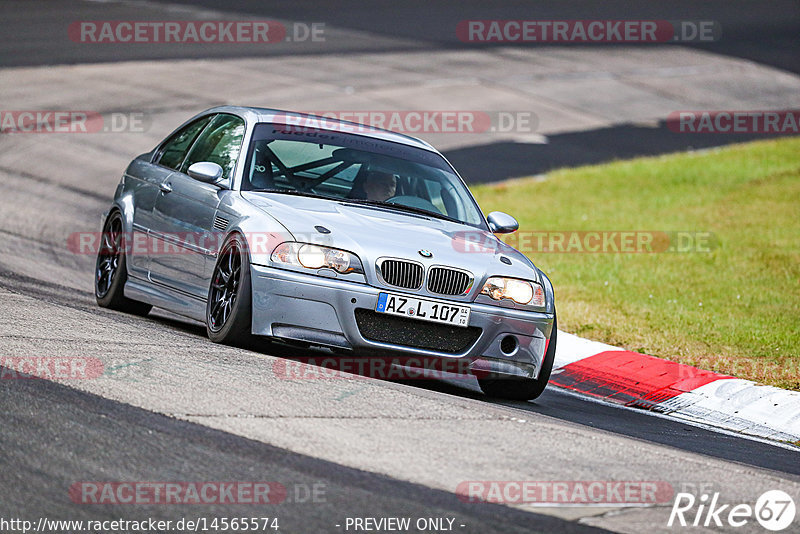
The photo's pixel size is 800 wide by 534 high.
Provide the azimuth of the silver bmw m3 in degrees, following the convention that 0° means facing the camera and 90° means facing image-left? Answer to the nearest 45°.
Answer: approximately 315°
